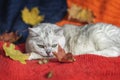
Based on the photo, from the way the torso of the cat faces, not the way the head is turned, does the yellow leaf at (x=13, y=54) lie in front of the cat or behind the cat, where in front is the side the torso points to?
in front

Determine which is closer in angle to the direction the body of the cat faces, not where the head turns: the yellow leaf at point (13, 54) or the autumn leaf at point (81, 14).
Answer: the yellow leaf

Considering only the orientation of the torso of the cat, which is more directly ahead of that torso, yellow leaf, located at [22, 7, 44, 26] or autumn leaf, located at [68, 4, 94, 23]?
the yellow leaf

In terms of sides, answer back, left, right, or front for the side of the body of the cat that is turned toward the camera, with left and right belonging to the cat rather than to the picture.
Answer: left

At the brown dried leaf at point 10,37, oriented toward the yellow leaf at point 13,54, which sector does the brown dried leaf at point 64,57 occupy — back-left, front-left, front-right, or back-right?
front-left

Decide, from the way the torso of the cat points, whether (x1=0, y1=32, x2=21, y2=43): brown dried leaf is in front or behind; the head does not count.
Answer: in front

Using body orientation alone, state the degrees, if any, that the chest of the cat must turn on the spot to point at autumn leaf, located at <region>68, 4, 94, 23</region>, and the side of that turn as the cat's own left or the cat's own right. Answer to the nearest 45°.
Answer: approximately 90° to the cat's own right

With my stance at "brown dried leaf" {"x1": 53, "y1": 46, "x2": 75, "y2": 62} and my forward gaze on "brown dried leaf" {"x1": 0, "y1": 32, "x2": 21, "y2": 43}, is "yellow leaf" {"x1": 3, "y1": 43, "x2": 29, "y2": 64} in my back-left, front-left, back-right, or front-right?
front-left
